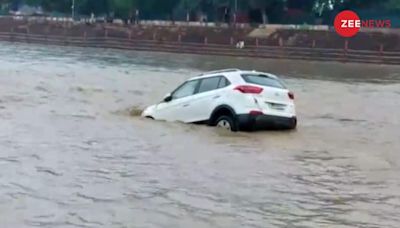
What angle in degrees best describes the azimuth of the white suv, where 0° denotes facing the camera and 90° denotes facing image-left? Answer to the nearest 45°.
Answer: approximately 135°
